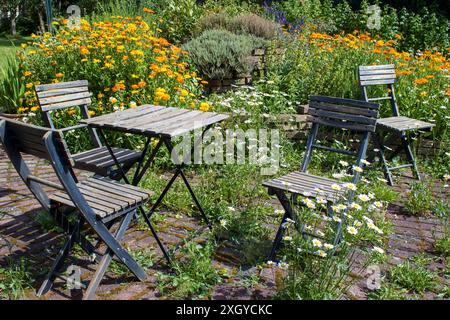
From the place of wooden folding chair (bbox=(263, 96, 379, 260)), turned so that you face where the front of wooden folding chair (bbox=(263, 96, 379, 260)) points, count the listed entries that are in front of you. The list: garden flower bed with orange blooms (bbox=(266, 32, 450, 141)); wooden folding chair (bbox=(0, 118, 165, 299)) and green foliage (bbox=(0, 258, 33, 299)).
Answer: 2

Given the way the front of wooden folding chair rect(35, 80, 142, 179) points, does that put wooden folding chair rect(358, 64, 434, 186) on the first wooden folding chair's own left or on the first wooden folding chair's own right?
on the first wooden folding chair's own left

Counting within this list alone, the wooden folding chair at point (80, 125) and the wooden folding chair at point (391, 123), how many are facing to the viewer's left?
0

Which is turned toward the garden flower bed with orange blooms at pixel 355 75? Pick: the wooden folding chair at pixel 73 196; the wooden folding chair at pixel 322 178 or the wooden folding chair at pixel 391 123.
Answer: the wooden folding chair at pixel 73 196

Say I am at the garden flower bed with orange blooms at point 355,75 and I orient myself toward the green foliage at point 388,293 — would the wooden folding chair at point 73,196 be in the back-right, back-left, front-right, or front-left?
front-right

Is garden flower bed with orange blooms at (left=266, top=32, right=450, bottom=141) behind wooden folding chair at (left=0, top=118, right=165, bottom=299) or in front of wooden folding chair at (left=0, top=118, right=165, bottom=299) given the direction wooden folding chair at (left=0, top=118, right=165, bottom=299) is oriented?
in front

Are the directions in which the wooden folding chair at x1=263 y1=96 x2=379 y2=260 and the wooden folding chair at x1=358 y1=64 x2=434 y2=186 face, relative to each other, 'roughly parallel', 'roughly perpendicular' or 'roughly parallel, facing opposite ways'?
roughly perpendicular

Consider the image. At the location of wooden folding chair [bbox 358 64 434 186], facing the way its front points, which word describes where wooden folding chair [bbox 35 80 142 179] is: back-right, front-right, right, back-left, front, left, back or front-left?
right

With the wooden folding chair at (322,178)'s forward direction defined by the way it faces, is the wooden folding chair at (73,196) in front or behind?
in front

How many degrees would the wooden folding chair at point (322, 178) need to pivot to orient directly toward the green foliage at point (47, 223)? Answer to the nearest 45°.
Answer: approximately 45° to its right

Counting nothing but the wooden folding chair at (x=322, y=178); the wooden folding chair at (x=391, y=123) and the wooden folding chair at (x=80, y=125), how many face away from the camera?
0

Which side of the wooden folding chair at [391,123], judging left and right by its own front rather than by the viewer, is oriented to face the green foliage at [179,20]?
back

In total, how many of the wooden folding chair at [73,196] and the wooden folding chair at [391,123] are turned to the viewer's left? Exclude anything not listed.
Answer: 0

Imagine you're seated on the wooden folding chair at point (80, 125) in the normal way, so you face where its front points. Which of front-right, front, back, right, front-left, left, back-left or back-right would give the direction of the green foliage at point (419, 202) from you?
front-left

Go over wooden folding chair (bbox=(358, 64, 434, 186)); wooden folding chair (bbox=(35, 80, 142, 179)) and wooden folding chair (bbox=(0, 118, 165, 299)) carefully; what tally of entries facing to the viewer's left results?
0

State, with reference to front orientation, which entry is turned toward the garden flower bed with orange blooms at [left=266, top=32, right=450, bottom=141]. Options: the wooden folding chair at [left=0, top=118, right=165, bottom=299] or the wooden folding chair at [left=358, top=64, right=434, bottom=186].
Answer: the wooden folding chair at [left=0, top=118, right=165, bottom=299]

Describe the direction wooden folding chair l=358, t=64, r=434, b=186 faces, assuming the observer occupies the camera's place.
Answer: facing the viewer and to the right of the viewer

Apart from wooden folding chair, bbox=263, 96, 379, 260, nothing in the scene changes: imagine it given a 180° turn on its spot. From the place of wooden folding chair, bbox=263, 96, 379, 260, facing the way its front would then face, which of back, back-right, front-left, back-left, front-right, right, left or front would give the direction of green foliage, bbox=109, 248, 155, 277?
back
